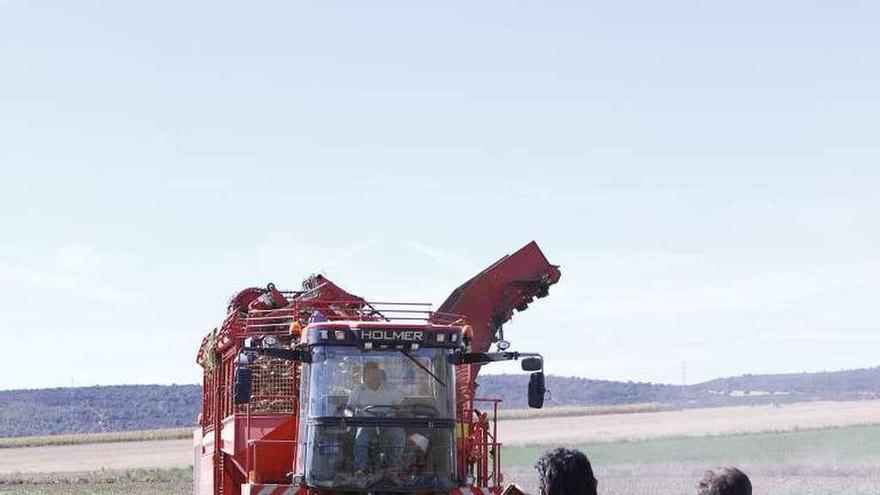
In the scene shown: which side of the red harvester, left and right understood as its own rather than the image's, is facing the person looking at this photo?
front

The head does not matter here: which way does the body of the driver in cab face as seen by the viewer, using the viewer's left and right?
facing the viewer

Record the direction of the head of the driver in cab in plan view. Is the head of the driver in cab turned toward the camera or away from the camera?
toward the camera
